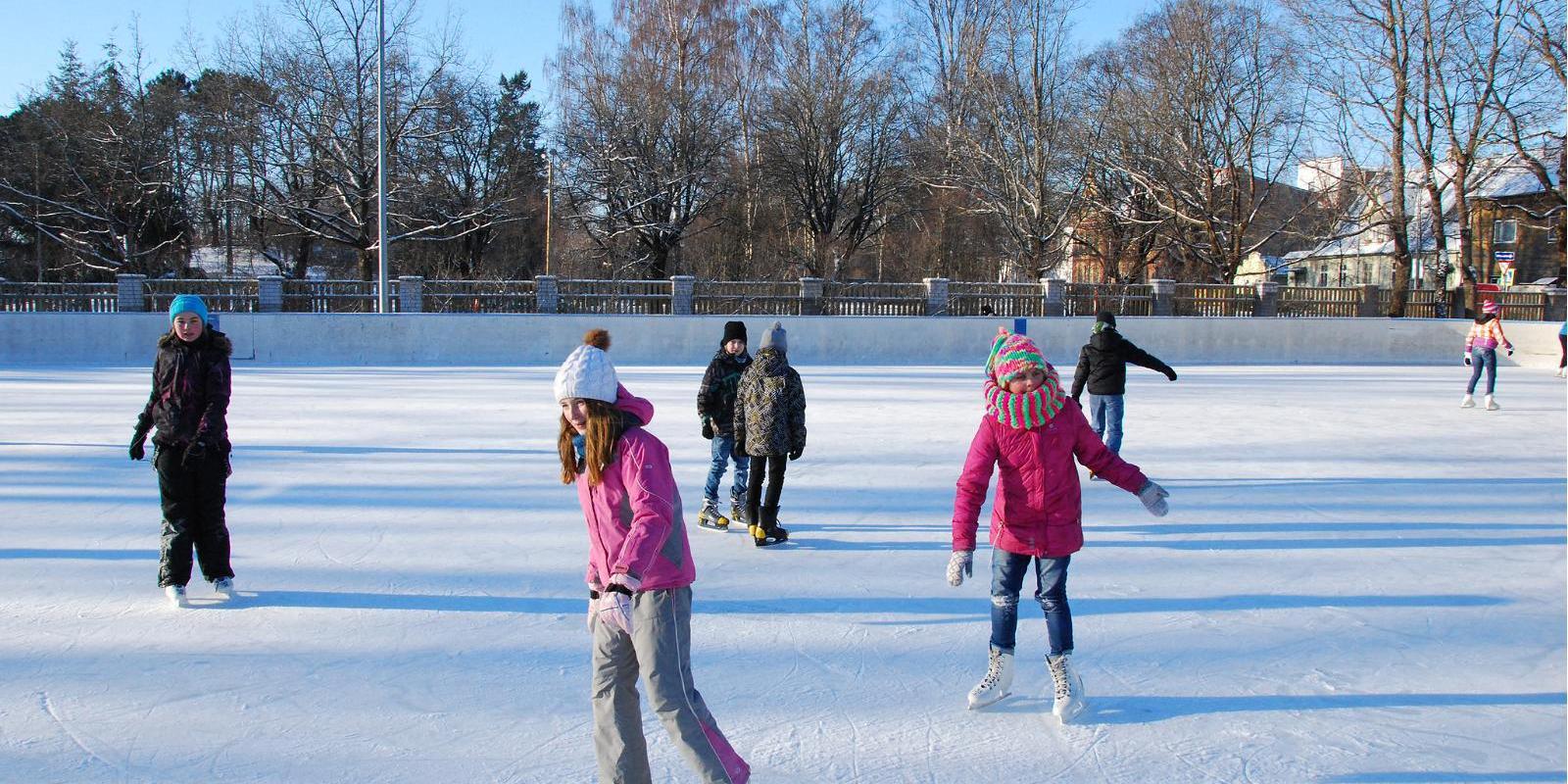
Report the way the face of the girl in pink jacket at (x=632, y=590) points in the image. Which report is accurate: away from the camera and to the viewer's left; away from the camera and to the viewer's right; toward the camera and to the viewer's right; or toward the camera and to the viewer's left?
toward the camera and to the viewer's left

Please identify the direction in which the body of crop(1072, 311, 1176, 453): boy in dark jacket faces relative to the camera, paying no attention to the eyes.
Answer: away from the camera

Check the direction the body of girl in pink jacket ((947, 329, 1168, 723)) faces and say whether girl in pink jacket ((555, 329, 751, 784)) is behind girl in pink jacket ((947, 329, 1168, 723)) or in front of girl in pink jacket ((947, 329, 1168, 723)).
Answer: in front

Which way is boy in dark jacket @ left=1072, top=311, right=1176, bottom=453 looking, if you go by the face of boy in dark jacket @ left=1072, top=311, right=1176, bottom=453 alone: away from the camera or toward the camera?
away from the camera

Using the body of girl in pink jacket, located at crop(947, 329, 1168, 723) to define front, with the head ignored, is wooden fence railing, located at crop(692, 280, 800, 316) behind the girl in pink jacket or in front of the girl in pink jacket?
behind

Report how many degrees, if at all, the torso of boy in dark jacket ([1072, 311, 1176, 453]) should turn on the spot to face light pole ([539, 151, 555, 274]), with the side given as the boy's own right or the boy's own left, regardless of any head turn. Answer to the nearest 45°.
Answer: approximately 45° to the boy's own left

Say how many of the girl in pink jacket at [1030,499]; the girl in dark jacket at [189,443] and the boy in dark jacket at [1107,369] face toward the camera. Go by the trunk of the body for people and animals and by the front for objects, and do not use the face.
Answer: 2

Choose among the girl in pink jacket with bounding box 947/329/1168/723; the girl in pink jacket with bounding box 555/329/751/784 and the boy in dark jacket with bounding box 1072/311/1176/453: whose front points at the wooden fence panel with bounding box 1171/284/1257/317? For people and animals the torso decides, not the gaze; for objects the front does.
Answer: the boy in dark jacket

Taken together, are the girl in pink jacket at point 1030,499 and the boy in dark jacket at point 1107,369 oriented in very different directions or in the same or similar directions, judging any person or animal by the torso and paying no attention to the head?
very different directions

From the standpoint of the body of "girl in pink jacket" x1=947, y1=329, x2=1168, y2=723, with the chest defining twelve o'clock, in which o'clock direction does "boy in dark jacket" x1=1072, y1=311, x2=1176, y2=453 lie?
The boy in dark jacket is roughly at 6 o'clock from the girl in pink jacket.

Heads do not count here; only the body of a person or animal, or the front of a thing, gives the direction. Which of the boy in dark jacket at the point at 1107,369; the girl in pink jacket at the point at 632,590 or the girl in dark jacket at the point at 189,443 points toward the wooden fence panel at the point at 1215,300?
the boy in dark jacket at the point at 1107,369

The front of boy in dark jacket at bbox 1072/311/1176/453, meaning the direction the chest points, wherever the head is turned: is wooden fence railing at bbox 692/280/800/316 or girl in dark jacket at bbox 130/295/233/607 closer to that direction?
the wooden fence railing

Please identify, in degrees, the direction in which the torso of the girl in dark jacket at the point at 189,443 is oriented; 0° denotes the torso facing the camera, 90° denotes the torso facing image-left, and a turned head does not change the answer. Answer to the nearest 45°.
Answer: approximately 0°
